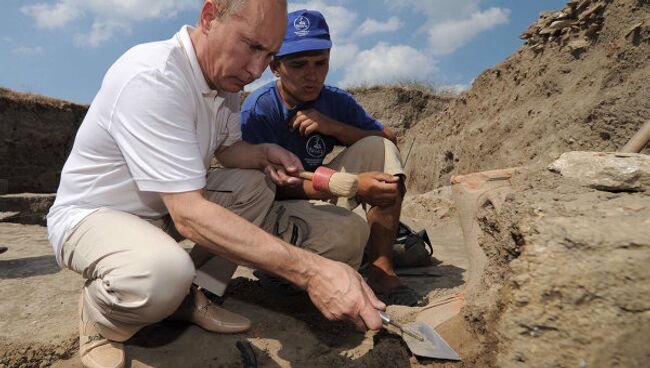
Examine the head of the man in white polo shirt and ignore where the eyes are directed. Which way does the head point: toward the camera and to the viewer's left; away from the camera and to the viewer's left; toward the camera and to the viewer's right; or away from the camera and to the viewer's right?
toward the camera and to the viewer's right

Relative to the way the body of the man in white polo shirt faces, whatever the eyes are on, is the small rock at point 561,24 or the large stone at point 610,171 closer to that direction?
the large stone

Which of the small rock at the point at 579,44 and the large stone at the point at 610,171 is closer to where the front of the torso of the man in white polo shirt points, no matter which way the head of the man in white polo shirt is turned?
the large stone

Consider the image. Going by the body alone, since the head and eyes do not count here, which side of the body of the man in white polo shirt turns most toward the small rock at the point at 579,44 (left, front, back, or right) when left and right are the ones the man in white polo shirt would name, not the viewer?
left

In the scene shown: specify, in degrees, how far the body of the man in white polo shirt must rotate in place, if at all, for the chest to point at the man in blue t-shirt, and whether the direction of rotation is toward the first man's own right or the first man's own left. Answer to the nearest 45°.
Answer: approximately 90° to the first man's own left

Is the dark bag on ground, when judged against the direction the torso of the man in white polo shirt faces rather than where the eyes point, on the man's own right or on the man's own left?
on the man's own left

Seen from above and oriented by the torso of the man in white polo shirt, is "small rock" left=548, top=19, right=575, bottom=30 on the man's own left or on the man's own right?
on the man's own left

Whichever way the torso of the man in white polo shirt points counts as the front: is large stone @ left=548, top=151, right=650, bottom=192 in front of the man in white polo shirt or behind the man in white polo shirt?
in front

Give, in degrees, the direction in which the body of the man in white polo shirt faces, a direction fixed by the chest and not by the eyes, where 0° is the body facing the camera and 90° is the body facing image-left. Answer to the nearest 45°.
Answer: approximately 315°

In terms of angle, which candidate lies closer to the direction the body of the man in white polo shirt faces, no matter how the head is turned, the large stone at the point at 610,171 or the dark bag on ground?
the large stone
